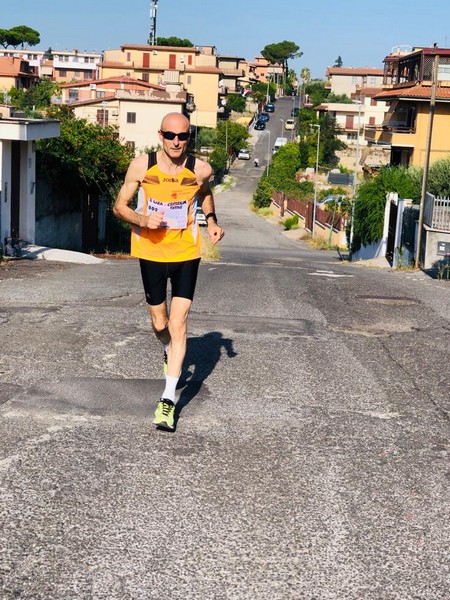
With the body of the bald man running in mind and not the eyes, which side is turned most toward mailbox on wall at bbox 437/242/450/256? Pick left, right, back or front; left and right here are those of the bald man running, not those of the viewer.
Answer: back

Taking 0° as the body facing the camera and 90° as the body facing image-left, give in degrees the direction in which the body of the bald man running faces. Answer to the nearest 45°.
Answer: approximately 0°
